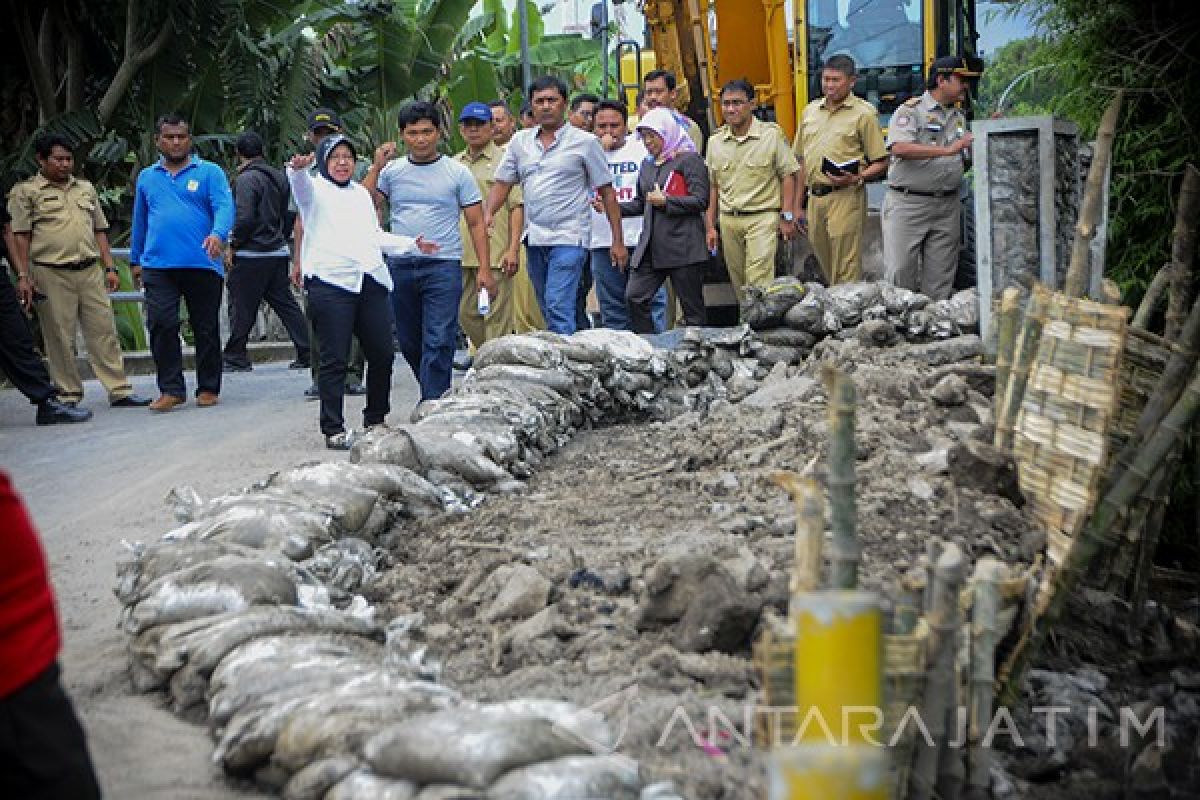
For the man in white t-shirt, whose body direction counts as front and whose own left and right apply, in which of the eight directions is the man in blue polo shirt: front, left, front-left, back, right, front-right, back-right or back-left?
right

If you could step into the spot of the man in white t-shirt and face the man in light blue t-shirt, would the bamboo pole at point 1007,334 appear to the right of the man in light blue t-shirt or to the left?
left

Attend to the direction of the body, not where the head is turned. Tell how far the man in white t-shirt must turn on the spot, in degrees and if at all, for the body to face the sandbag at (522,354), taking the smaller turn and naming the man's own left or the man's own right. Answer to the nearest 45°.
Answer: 0° — they already face it

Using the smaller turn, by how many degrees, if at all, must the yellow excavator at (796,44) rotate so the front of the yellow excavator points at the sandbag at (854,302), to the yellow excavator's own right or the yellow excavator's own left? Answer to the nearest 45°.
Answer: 0° — it already faces it

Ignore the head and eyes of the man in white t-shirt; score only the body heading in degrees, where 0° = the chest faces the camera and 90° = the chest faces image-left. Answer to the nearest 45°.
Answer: approximately 0°
